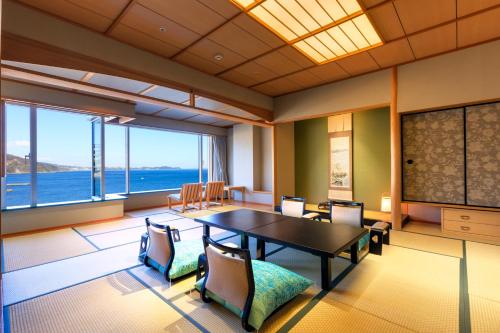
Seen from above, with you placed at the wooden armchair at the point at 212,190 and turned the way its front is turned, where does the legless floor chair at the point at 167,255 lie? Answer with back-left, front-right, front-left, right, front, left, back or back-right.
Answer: back-left

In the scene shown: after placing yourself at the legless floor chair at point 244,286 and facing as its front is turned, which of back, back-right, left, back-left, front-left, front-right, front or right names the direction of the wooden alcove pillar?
front

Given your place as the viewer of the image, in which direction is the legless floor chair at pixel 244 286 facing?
facing away from the viewer and to the right of the viewer

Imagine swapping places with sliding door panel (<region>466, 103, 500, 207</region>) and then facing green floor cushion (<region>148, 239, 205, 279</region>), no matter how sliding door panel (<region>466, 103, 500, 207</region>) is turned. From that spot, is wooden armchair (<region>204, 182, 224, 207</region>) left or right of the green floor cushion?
right

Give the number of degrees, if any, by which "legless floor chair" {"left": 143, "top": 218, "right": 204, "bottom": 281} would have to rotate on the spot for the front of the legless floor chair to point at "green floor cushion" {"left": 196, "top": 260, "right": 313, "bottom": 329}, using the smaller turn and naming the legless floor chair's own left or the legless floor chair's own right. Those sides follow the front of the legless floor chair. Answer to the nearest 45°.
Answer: approximately 90° to the legless floor chair's own right

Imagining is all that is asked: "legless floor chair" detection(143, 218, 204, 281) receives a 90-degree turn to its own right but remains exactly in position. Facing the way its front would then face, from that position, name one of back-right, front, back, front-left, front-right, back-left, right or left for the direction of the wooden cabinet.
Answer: front-left

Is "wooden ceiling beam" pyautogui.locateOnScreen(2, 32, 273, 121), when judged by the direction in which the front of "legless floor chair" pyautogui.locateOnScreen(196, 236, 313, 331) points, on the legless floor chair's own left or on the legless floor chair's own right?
on the legless floor chair's own left

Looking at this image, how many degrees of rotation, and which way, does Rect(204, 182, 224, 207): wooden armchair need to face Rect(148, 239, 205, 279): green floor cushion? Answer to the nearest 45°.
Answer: approximately 135° to its left

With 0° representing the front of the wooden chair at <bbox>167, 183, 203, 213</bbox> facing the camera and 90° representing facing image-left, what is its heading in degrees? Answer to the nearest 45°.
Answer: approximately 135°

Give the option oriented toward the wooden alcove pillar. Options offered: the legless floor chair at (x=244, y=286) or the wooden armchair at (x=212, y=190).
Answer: the legless floor chair

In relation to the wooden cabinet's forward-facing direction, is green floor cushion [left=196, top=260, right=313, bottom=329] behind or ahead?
ahead

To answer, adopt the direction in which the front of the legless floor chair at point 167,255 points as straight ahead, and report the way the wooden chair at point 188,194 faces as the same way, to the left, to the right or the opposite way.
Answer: to the left
